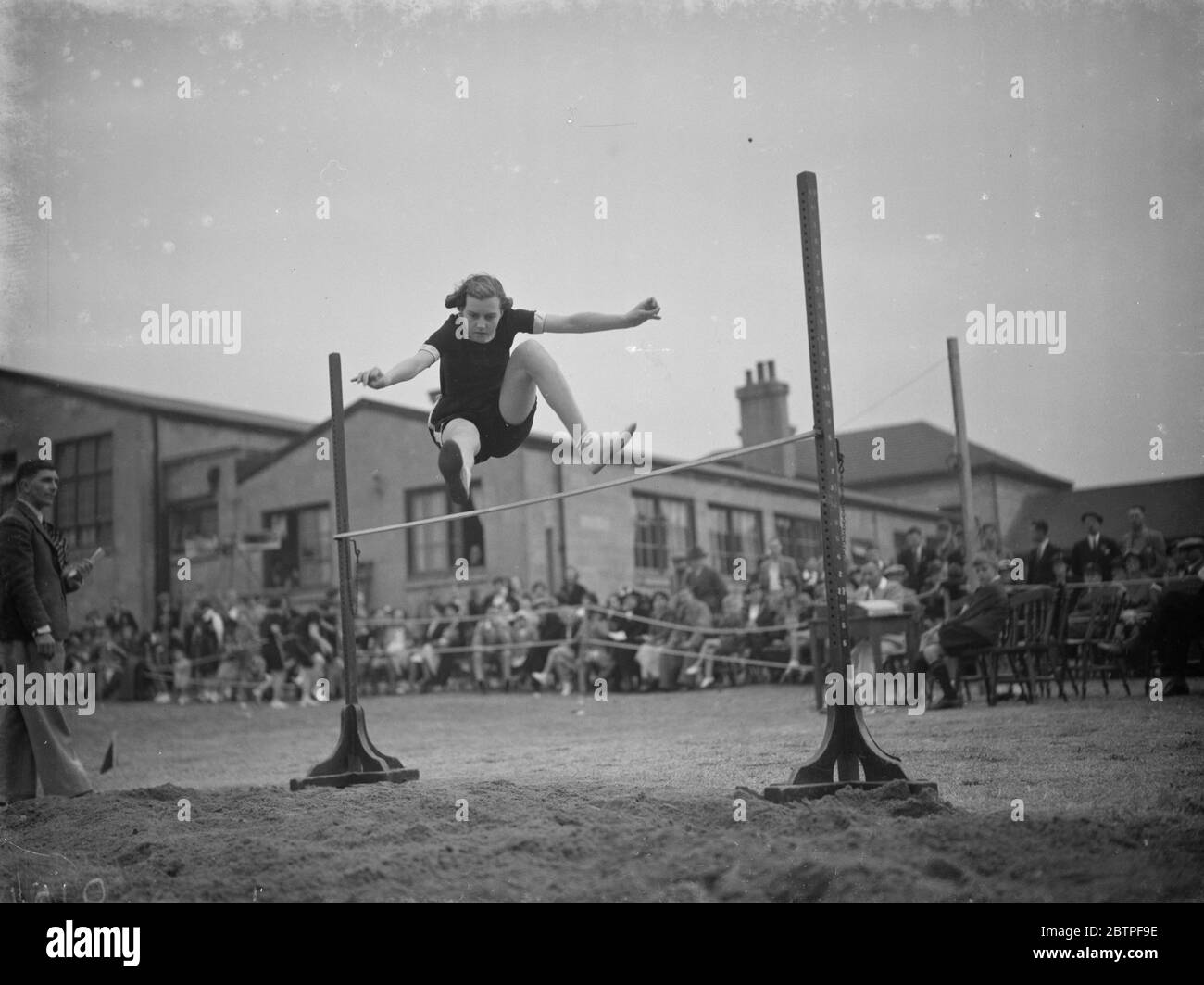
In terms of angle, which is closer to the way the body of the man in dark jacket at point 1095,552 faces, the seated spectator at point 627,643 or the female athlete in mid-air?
the female athlete in mid-air

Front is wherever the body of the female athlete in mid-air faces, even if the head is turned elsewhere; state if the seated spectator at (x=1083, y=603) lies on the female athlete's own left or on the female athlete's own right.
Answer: on the female athlete's own left

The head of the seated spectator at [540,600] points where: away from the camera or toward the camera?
toward the camera

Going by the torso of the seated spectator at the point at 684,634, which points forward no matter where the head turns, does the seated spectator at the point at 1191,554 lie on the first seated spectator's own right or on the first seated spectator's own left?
on the first seated spectator's own left

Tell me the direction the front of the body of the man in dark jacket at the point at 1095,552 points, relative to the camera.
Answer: toward the camera

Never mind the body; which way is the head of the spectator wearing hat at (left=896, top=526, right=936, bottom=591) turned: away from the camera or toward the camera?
toward the camera

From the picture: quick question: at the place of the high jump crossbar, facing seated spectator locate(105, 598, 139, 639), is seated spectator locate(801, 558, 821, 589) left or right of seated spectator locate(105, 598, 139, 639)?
right

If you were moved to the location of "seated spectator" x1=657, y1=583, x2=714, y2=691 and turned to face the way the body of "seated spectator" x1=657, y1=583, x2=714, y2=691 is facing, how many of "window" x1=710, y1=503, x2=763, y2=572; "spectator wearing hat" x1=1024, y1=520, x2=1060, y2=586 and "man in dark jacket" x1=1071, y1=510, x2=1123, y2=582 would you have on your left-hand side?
2

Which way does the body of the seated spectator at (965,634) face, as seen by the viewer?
to the viewer's left

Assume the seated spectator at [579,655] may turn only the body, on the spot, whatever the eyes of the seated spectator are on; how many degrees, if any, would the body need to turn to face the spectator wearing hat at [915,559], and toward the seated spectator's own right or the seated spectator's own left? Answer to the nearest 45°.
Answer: approximately 90° to the seated spectator's own left

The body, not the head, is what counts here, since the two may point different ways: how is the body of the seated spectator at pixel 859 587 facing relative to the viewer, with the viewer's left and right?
facing the viewer

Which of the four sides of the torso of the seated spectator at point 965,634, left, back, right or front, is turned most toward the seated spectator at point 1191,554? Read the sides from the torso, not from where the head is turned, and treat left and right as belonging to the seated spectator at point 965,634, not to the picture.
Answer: back

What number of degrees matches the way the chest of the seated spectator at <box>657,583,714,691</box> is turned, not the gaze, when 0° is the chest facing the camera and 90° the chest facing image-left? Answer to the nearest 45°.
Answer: approximately 45°

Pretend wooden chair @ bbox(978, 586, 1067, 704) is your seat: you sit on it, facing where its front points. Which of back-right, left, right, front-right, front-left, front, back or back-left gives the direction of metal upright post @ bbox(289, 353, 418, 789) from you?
front

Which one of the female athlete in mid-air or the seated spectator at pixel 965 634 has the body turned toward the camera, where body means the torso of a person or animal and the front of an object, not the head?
the female athlete in mid-air

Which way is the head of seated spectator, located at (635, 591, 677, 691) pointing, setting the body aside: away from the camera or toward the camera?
toward the camera

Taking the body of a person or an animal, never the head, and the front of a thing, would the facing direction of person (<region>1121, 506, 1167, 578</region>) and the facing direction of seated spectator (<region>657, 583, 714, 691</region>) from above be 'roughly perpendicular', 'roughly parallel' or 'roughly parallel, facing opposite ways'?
roughly parallel
